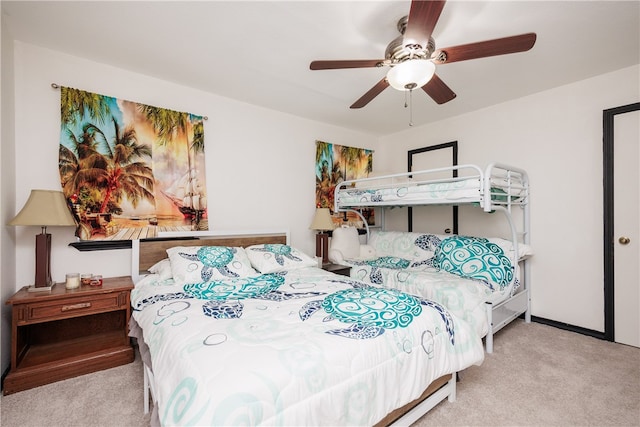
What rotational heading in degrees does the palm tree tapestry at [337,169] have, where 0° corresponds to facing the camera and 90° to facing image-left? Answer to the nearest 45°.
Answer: approximately 315°

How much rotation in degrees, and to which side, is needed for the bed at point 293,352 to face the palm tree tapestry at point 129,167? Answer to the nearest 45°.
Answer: approximately 180°

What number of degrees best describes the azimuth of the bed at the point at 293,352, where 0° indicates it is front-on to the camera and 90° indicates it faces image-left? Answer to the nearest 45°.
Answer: approximately 315°

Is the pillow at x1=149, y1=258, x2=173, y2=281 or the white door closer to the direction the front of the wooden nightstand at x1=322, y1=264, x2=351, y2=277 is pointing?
the white door

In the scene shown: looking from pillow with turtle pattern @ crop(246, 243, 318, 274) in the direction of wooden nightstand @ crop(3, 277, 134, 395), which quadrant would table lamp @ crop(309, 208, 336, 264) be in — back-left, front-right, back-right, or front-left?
back-right

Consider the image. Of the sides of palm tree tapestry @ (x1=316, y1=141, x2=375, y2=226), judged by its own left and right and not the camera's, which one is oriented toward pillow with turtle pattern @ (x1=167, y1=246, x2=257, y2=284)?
right

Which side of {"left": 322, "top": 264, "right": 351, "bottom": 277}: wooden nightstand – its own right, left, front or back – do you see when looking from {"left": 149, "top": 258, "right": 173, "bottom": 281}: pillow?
right

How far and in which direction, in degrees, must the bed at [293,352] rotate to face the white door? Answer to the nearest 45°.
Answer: approximately 45° to its left

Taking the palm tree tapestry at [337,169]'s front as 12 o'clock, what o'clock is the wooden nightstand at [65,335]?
The wooden nightstand is roughly at 3 o'clock from the palm tree tapestry.
